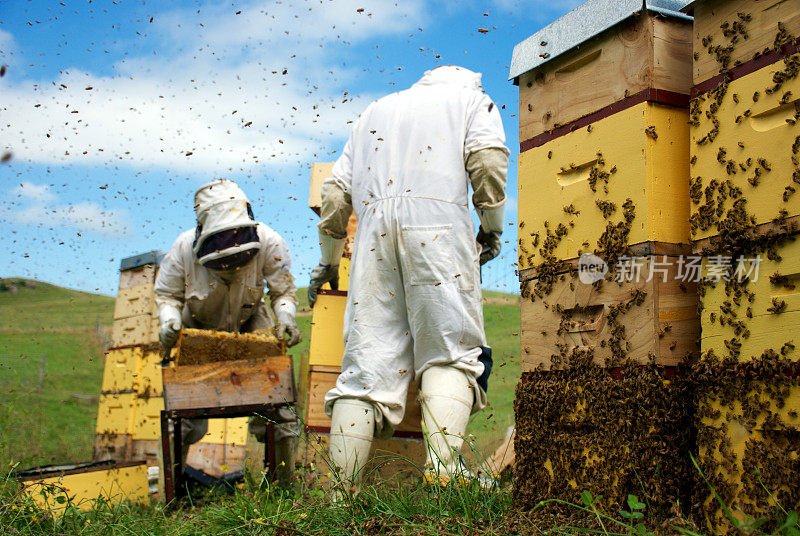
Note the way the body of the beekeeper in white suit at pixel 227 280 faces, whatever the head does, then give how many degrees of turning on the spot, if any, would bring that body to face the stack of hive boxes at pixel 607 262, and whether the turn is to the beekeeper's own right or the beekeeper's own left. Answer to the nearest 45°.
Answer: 0° — they already face it

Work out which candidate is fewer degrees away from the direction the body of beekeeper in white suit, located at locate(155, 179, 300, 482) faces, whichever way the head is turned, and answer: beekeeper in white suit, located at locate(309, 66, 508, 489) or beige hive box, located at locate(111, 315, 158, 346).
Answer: the beekeeper in white suit

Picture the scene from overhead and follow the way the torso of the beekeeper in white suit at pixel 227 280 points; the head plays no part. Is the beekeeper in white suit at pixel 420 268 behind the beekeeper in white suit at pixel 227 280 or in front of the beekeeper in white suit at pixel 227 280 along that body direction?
in front

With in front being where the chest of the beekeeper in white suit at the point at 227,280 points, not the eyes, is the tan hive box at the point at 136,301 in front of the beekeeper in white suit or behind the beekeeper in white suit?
behind

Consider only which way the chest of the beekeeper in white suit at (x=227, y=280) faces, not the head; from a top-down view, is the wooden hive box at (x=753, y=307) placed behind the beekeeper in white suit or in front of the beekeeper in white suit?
in front

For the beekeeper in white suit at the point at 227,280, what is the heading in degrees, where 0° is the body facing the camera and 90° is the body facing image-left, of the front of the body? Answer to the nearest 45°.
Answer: approximately 0°

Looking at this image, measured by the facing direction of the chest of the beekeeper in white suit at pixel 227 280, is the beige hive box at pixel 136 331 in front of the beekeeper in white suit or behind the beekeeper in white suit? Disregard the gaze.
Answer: behind

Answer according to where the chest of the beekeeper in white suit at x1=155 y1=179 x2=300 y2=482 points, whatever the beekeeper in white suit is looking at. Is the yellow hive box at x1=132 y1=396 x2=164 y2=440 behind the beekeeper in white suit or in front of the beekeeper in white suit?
behind
